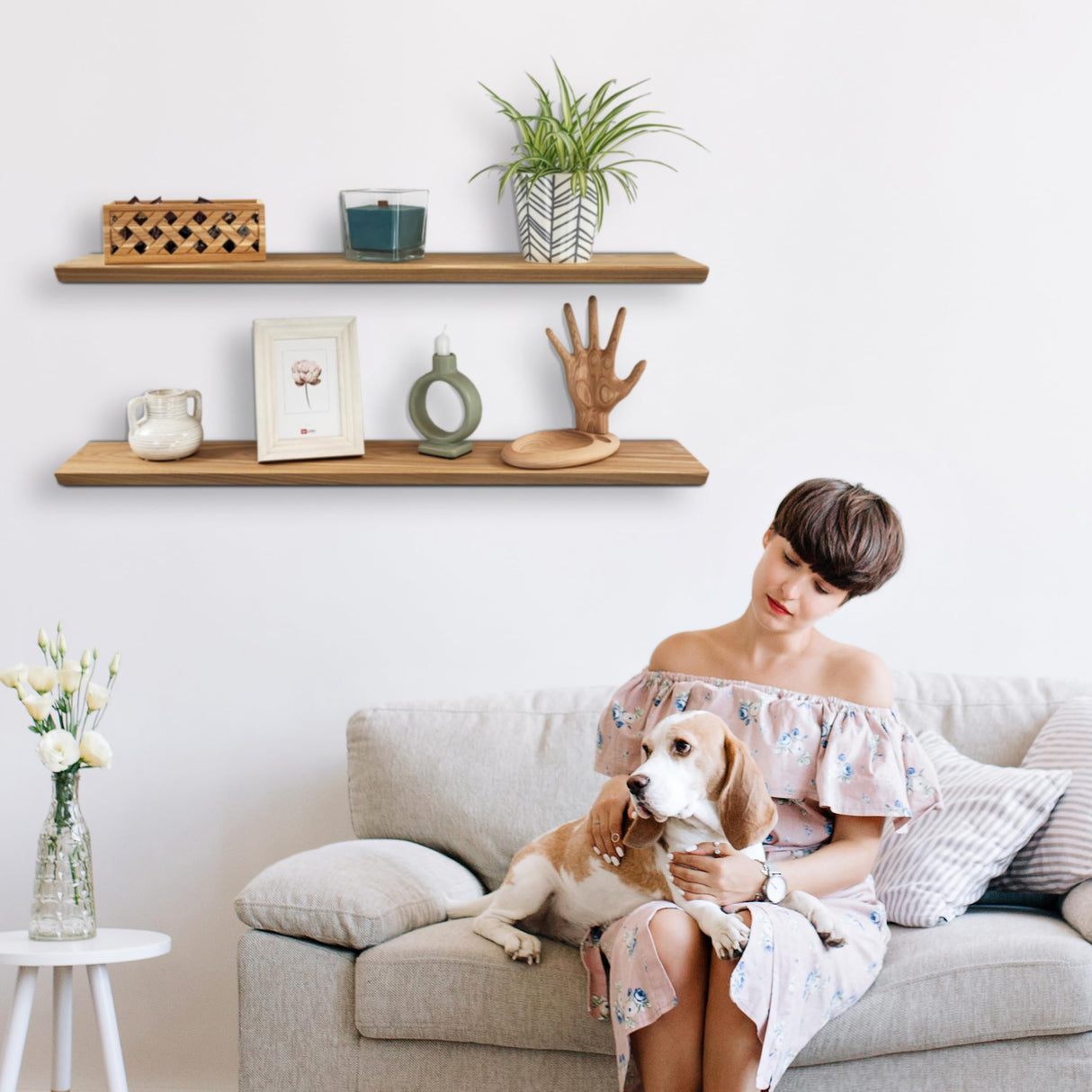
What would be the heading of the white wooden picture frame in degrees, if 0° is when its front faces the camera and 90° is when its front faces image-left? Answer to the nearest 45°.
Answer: approximately 0°

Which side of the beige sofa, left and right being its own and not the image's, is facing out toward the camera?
front

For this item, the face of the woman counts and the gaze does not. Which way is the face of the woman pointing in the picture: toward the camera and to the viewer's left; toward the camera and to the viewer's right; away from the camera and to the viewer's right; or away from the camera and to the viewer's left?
toward the camera and to the viewer's left

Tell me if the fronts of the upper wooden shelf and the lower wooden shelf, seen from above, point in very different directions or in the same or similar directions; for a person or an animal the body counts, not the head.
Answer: same or similar directions

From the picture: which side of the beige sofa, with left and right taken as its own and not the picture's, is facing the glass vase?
right

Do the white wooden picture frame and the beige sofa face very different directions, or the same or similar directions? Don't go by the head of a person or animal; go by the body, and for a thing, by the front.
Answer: same or similar directions

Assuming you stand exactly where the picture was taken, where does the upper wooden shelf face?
facing the viewer

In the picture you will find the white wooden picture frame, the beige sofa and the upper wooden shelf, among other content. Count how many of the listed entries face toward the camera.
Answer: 3
